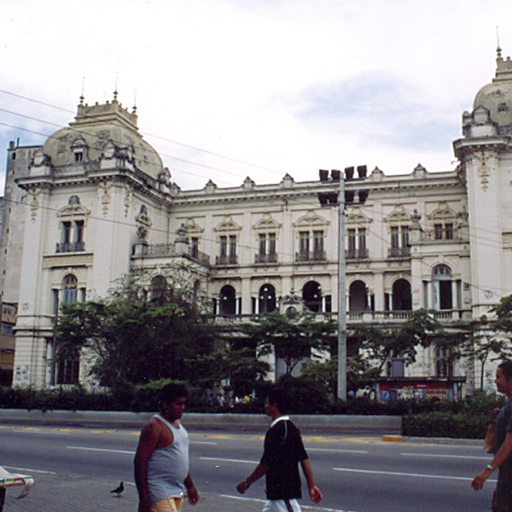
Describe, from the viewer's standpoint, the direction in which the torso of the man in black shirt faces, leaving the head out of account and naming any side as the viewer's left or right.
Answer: facing to the left of the viewer

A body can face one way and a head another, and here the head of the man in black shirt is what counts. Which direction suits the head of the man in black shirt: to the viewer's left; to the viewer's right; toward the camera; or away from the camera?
to the viewer's left

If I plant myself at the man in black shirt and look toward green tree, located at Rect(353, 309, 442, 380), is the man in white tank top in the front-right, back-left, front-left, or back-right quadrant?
back-left

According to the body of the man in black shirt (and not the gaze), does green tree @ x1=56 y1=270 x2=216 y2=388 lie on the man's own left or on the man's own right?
on the man's own right
